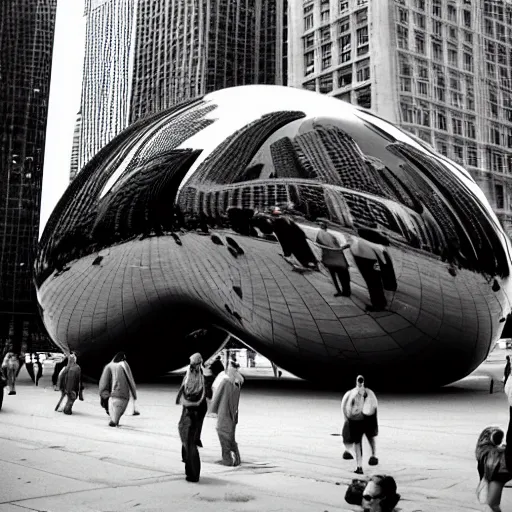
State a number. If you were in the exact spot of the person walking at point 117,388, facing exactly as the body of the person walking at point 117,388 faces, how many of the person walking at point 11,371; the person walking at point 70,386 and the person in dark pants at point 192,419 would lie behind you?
1

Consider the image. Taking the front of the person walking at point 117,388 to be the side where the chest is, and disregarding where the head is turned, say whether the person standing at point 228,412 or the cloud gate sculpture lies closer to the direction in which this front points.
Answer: the cloud gate sculpture

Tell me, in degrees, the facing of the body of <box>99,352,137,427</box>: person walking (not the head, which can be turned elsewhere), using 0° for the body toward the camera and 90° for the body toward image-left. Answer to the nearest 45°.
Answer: approximately 180°

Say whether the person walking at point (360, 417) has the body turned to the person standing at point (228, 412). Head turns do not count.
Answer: no

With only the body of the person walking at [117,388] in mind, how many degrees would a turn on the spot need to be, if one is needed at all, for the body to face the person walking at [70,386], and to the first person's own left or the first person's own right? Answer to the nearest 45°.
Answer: approximately 45° to the first person's own left

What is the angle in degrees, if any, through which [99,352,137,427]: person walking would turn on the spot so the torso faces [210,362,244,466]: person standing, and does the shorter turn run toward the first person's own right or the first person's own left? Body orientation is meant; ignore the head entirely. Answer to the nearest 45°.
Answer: approximately 180°

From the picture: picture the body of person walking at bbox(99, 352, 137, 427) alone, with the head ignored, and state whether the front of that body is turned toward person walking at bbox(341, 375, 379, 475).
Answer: no

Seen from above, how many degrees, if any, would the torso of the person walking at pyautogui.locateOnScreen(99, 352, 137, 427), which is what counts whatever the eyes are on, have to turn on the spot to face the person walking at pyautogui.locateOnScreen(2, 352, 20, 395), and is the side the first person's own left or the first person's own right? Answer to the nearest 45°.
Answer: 0° — they already face them

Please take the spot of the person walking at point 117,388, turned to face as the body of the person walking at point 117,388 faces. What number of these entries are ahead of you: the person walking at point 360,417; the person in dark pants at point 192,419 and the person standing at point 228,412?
0
